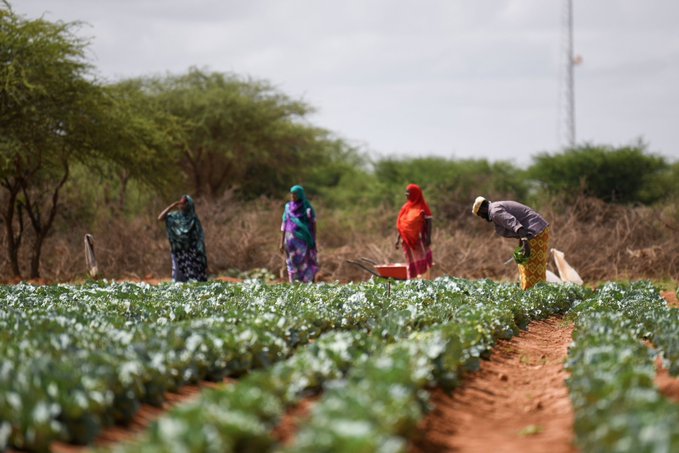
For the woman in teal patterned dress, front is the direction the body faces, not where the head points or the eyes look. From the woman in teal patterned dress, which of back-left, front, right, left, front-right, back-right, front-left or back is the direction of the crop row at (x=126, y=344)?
front-left

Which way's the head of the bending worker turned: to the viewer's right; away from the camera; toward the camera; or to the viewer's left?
to the viewer's left

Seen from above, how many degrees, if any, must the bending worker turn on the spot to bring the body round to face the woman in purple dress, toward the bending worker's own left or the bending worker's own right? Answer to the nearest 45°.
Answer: approximately 45° to the bending worker's own right

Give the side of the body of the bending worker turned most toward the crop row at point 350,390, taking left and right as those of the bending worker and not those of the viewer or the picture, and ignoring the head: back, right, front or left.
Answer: left

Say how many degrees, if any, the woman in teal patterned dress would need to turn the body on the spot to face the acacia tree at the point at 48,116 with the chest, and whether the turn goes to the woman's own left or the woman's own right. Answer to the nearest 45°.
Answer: approximately 90° to the woman's own right

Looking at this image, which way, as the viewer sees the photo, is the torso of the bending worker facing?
to the viewer's left
